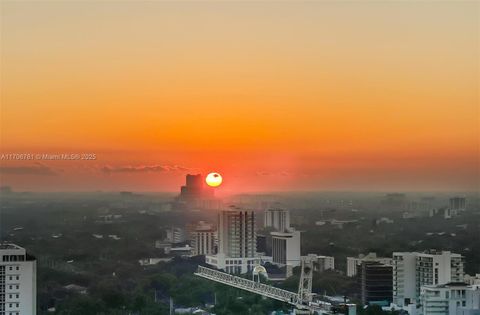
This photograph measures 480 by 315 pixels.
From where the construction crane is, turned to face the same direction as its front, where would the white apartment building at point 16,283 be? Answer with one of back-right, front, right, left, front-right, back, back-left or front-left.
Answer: front-left

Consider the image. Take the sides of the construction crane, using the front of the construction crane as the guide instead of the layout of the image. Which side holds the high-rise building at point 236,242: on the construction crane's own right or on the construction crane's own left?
on the construction crane's own right

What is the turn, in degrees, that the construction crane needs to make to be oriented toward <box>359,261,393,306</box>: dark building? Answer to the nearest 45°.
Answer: approximately 180°

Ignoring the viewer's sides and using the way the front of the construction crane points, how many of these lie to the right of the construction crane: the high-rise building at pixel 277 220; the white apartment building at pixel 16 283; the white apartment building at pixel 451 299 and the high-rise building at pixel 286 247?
2

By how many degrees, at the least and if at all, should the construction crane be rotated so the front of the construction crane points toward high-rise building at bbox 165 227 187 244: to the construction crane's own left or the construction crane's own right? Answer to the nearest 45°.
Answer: approximately 45° to the construction crane's own right

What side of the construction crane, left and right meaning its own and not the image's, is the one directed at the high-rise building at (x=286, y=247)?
right

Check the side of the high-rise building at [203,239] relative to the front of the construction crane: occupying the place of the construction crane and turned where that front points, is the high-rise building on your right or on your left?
on your right

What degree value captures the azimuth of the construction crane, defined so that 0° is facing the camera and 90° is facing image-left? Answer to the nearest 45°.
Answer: approximately 90°
